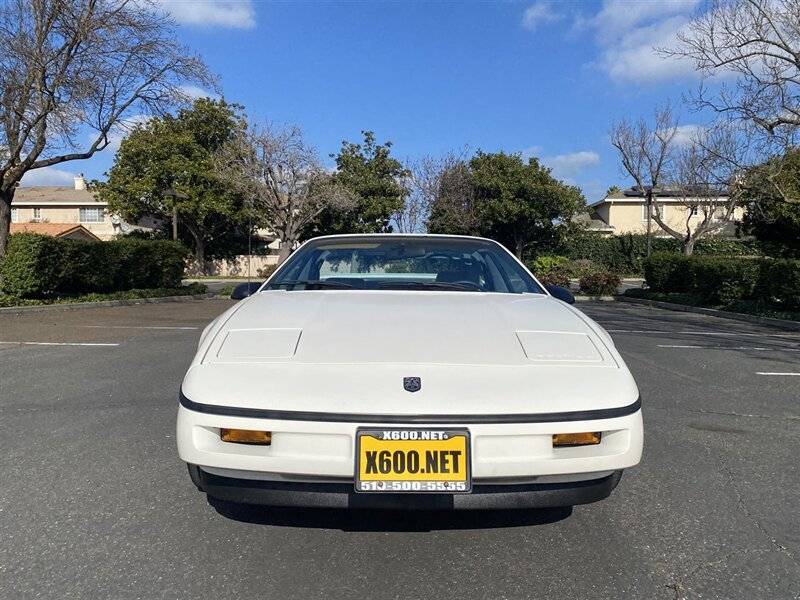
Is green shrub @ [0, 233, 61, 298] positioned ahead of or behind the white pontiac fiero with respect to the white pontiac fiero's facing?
behind

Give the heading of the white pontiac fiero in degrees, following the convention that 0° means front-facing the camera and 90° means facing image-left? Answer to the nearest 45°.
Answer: approximately 0°

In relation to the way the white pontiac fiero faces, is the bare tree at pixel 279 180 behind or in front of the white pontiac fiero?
behind

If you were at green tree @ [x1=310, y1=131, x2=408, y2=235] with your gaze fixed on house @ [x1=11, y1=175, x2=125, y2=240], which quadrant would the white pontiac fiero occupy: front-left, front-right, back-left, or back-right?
back-left

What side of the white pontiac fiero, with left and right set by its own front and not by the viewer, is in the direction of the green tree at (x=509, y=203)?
back

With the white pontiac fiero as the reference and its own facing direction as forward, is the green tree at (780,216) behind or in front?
behind

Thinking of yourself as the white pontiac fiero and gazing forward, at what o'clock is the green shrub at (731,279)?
The green shrub is roughly at 7 o'clock from the white pontiac fiero.

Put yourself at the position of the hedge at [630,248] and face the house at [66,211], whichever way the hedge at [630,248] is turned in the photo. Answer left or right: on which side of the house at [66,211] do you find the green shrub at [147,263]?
left

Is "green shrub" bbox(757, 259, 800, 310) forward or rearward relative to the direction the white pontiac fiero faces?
rearward

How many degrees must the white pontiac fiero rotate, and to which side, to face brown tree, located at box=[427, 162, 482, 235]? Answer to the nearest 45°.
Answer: approximately 180°

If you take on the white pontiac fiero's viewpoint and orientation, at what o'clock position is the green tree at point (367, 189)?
The green tree is roughly at 6 o'clock from the white pontiac fiero.

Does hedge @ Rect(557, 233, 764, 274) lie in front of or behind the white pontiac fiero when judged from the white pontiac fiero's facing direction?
behind
